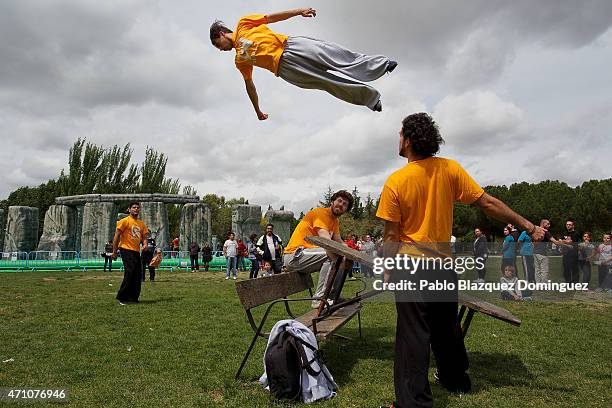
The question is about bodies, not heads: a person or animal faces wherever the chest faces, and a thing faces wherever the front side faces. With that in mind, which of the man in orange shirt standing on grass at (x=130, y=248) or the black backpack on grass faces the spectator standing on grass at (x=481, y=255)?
the man in orange shirt standing on grass at (x=130, y=248)

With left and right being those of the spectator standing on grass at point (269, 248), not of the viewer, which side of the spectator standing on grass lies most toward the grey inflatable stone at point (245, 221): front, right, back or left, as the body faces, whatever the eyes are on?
back

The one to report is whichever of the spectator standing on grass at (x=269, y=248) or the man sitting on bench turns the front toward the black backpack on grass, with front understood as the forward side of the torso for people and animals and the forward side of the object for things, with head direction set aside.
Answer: the spectator standing on grass

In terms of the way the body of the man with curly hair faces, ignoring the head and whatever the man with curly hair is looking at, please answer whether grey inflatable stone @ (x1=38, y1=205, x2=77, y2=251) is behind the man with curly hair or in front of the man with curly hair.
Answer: in front

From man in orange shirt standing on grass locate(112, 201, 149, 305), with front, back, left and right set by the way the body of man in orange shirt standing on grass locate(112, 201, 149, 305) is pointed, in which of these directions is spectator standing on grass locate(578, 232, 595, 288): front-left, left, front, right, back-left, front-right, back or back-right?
front-left

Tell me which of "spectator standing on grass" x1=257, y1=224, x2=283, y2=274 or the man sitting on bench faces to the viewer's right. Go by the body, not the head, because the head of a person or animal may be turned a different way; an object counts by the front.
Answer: the man sitting on bench

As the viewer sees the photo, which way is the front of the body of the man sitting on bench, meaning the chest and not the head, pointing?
to the viewer's right

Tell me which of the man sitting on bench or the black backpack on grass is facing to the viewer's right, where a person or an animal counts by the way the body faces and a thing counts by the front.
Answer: the man sitting on bench

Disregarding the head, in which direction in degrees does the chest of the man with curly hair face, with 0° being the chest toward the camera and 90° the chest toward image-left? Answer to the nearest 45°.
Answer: approximately 135°

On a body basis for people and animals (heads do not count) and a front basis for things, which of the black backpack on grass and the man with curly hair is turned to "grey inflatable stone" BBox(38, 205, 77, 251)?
the man with curly hair
